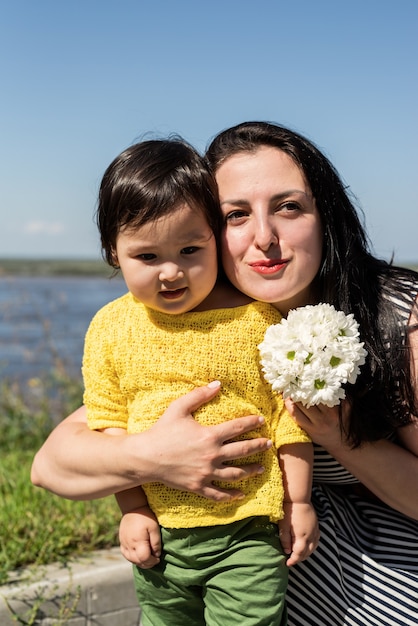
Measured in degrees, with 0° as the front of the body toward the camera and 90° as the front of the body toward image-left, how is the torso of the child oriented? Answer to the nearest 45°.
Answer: approximately 0°

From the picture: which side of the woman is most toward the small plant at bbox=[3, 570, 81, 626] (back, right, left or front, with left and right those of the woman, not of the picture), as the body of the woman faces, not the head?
right

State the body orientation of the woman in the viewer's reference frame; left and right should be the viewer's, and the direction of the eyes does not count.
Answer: facing the viewer and to the left of the viewer

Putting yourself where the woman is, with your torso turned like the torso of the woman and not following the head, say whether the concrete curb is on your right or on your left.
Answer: on your right
